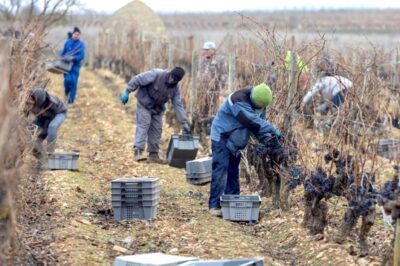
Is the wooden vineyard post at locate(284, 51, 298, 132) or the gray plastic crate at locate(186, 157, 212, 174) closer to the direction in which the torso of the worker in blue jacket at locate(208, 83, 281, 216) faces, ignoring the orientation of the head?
the wooden vineyard post

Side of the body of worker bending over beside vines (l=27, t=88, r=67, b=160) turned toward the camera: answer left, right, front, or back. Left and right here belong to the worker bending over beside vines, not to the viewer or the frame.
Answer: left

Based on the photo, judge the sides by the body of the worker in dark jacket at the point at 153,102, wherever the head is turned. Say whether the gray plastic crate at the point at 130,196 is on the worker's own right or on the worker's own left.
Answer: on the worker's own right

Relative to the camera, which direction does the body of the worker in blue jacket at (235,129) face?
to the viewer's right

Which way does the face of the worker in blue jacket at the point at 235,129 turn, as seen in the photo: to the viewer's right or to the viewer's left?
to the viewer's right
